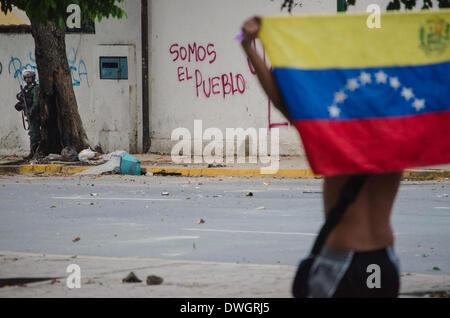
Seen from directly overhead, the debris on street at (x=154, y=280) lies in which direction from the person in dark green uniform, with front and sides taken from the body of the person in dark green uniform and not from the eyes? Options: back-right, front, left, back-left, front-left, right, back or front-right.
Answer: front-left

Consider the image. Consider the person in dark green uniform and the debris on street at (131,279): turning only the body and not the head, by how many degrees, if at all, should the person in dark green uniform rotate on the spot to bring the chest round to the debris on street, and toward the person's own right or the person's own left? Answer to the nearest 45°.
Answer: approximately 45° to the person's own left

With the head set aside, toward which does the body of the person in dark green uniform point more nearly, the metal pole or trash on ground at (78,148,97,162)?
the trash on ground

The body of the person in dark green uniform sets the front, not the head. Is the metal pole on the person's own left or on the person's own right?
on the person's own left
